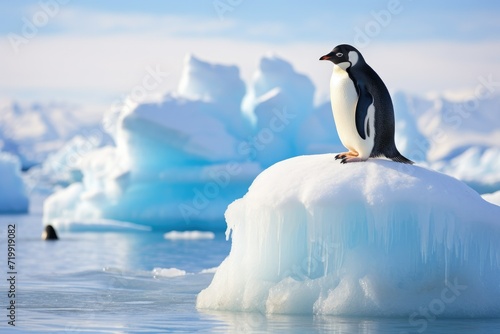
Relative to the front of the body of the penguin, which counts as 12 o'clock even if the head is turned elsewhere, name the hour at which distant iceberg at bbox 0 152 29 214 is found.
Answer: The distant iceberg is roughly at 2 o'clock from the penguin.

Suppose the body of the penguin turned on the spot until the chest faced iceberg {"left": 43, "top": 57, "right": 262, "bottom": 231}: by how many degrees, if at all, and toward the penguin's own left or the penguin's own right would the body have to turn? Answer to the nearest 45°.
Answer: approximately 90° to the penguin's own right

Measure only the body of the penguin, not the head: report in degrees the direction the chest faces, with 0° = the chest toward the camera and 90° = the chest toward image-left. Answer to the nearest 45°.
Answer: approximately 90°
